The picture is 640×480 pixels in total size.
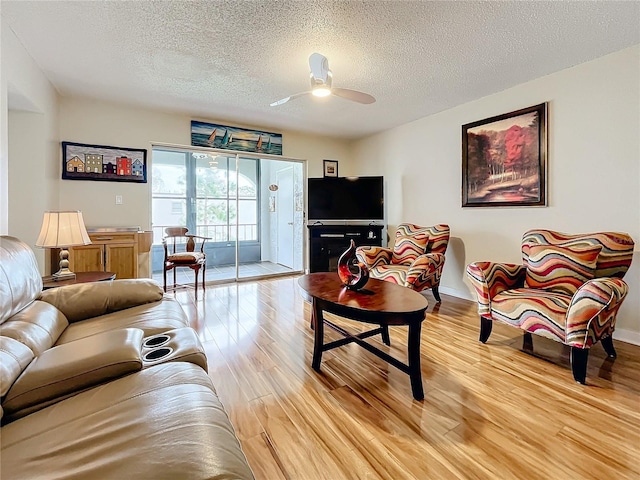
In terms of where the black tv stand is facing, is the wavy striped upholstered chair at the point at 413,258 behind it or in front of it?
in front

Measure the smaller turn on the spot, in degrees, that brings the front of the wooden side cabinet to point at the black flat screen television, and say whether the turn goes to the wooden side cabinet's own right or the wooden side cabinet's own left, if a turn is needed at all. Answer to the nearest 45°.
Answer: approximately 90° to the wooden side cabinet's own left

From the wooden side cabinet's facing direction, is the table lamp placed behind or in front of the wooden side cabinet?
in front

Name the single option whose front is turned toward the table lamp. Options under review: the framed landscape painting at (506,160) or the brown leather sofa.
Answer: the framed landscape painting

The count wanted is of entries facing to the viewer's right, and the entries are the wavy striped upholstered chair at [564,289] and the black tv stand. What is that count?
0

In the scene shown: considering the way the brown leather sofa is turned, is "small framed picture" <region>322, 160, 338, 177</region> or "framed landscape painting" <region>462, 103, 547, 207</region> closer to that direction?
the framed landscape painting

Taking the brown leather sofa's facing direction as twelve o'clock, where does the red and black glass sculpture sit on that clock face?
The red and black glass sculpture is roughly at 11 o'clock from the brown leather sofa.

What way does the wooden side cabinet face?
toward the camera

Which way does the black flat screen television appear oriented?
toward the camera

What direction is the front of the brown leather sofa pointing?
to the viewer's right

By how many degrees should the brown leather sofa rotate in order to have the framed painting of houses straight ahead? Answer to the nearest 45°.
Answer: approximately 90° to its left

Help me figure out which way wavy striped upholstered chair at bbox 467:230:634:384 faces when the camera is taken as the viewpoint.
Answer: facing the viewer and to the left of the viewer

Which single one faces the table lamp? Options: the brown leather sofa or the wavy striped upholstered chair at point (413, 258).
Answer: the wavy striped upholstered chair

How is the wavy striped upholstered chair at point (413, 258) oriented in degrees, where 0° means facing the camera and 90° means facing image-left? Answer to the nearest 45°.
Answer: approximately 45°

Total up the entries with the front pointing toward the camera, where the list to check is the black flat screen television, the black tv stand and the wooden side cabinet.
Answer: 3

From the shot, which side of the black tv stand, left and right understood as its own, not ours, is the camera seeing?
front

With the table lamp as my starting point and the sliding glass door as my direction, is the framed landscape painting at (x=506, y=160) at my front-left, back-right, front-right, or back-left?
front-right
